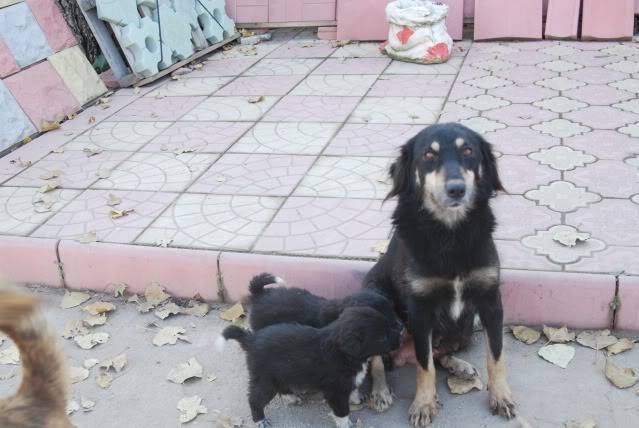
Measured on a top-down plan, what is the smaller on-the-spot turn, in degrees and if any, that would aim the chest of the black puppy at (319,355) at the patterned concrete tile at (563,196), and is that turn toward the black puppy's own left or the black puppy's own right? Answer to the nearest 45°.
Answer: approximately 45° to the black puppy's own left

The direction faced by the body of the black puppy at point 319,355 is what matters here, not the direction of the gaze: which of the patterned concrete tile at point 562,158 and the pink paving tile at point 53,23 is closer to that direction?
the patterned concrete tile

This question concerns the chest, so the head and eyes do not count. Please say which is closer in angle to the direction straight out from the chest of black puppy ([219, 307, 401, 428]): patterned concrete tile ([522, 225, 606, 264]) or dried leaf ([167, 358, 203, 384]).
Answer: the patterned concrete tile

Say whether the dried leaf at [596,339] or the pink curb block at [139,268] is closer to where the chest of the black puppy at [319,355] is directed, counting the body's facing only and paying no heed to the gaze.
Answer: the dried leaf

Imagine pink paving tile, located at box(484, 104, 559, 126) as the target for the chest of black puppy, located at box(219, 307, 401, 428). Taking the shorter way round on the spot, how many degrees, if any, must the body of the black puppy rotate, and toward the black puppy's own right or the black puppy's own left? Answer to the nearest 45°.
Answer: approximately 45° to the black puppy's own left

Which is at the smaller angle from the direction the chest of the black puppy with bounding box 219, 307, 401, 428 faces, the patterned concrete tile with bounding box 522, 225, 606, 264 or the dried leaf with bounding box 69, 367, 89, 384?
the patterned concrete tile

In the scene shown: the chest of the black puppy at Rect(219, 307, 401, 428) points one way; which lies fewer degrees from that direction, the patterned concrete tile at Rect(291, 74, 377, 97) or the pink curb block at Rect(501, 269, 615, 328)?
the pink curb block

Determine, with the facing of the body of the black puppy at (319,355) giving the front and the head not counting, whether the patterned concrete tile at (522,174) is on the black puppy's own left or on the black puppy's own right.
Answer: on the black puppy's own left

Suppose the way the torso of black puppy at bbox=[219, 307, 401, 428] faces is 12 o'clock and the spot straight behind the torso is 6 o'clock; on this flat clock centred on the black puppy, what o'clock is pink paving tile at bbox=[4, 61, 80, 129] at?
The pink paving tile is roughly at 8 o'clock from the black puppy.

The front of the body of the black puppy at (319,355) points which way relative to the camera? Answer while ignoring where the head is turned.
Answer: to the viewer's right

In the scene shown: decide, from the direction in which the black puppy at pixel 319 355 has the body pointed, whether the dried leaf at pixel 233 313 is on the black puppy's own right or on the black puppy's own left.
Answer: on the black puppy's own left
